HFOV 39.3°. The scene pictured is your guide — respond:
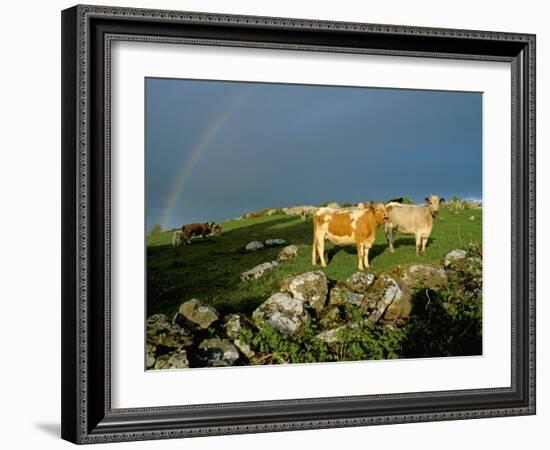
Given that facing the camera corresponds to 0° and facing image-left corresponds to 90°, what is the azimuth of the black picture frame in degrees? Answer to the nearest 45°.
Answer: approximately 315°
